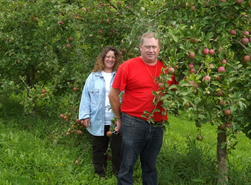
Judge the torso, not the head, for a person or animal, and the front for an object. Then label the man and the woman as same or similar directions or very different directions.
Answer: same or similar directions

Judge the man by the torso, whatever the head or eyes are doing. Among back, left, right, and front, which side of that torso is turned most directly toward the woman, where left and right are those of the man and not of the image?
back

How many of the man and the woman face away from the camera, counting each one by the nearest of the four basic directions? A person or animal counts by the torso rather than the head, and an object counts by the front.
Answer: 0

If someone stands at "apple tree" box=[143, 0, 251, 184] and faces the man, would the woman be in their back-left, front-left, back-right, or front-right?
front-right

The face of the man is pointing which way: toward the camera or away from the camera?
toward the camera

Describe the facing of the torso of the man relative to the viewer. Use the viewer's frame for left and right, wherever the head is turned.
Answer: facing the viewer and to the right of the viewer

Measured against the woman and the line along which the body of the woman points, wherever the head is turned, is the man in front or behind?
in front

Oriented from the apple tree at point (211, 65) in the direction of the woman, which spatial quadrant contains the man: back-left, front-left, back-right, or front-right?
front-left

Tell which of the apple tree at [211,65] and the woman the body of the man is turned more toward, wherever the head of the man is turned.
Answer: the apple tree
